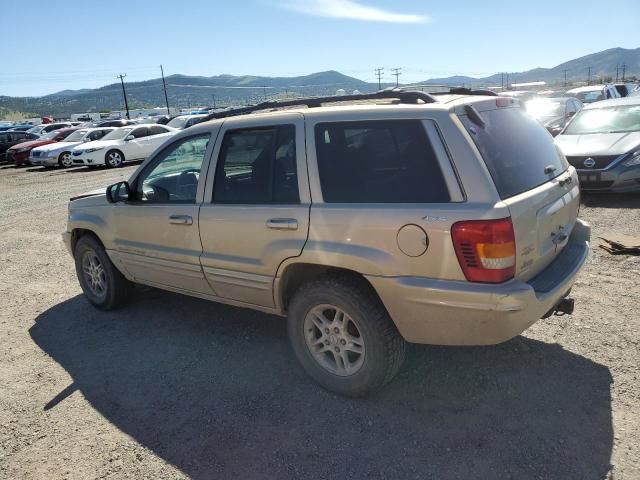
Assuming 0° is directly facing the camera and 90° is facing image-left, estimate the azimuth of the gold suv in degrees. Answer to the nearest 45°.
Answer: approximately 135°

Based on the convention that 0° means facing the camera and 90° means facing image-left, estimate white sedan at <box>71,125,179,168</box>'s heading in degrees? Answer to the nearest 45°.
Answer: approximately 45°

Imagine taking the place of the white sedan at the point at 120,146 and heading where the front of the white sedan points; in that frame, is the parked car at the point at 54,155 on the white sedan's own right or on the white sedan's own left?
on the white sedan's own right

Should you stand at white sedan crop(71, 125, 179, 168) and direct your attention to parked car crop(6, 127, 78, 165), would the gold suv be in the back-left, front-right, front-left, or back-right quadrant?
back-left

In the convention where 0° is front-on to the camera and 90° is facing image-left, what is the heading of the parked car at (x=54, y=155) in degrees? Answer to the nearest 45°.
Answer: approximately 45°

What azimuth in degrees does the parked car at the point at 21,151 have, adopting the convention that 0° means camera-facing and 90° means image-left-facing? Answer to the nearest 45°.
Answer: approximately 45°

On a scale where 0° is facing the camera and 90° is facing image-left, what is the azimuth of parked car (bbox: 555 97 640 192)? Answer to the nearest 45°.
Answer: approximately 45°

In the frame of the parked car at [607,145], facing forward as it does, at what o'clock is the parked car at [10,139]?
the parked car at [10,139] is roughly at 2 o'clock from the parked car at [607,145].
